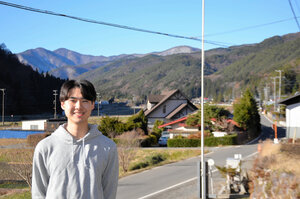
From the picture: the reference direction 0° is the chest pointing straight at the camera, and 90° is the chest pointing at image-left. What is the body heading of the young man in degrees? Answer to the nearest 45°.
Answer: approximately 0°

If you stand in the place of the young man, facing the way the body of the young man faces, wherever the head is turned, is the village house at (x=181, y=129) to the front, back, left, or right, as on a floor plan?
back

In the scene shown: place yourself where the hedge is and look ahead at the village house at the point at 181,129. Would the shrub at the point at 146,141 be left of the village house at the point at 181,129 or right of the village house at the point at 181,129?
left

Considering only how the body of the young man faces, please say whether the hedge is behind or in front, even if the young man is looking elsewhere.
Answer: behind

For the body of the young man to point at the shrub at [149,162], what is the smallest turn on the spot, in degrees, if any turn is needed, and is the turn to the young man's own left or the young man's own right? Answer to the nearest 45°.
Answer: approximately 180°

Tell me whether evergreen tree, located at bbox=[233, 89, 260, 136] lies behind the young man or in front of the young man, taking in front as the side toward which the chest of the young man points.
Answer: behind

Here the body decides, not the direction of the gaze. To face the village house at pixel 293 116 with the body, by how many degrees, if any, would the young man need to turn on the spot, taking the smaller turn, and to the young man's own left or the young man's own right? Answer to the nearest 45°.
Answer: approximately 135° to the young man's own left

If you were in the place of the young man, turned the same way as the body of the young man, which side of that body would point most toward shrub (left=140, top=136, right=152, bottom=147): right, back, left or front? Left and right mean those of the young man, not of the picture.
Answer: back
